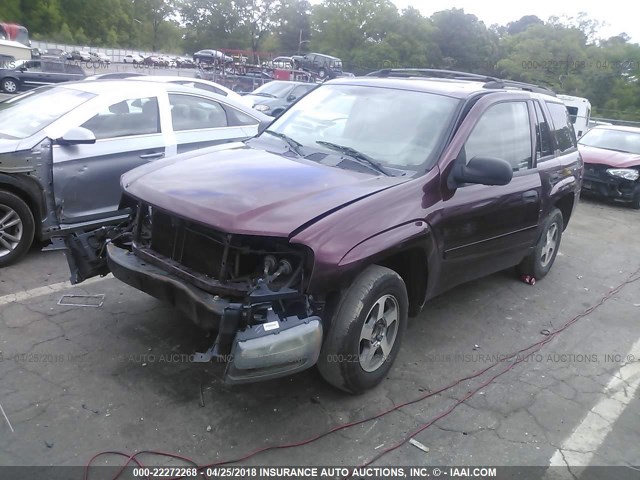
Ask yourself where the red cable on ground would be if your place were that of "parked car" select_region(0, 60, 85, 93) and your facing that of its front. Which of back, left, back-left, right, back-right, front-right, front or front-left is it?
left

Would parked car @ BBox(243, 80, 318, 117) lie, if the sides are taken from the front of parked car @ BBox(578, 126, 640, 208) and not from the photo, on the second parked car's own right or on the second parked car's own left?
on the second parked car's own right

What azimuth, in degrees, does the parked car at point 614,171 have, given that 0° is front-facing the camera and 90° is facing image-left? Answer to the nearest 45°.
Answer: approximately 45°

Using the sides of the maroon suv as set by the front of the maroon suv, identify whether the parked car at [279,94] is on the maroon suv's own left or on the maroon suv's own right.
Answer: on the maroon suv's own right

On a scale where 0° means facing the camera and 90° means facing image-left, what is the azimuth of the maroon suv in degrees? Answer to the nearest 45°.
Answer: approximately 45°

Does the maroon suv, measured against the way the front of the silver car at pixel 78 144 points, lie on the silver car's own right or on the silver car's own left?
on the silver car's own left

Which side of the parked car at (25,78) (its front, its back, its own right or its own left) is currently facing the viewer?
left

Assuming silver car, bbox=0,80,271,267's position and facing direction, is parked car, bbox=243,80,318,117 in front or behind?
behind

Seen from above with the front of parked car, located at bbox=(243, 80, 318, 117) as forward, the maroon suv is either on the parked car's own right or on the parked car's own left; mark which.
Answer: on the parked car's own left
